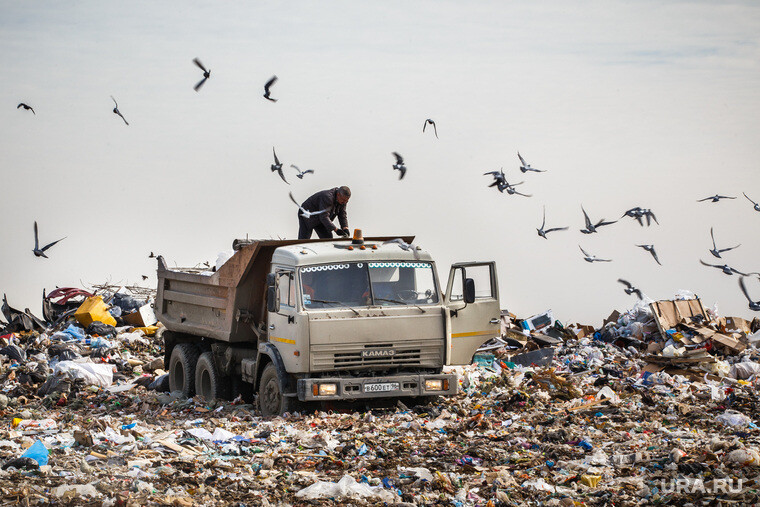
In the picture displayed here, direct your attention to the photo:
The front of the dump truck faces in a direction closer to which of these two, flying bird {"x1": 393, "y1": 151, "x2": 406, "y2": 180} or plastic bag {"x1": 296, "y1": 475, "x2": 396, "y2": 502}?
the plastic bag

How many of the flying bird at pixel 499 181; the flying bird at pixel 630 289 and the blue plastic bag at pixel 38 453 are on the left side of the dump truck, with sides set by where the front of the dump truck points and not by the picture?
2

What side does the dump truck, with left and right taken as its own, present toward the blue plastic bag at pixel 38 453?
front

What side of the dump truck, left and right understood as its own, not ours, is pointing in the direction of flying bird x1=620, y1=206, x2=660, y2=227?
left
